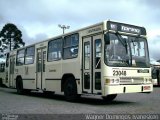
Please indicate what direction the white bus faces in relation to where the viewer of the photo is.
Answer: facing the viewer and to the right of the viewer
